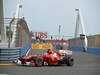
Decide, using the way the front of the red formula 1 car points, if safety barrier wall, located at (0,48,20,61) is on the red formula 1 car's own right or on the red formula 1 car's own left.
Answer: on the red formula 1 car's own right

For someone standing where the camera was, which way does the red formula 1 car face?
facing the viewer and to the left of the viewer
